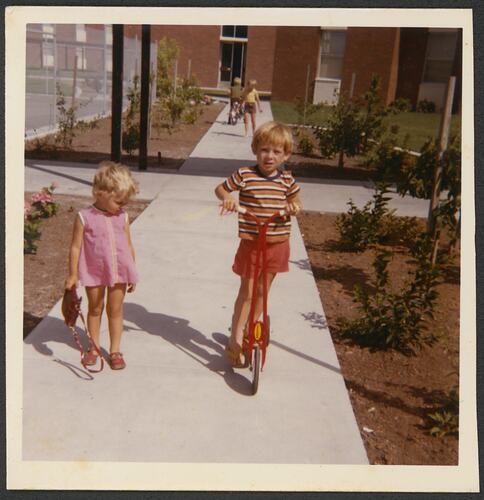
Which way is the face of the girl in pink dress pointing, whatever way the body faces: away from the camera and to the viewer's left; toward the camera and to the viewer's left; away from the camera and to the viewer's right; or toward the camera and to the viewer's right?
toward the camera and to the viewer's right

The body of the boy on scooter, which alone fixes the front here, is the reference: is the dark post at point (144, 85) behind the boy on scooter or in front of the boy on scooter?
behind

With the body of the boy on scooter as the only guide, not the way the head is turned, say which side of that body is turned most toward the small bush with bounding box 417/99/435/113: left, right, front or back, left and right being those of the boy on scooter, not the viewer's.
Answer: back

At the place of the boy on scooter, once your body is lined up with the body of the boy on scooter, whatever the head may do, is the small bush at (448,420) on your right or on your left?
on your left

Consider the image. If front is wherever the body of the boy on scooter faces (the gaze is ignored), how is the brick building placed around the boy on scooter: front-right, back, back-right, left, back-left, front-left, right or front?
back

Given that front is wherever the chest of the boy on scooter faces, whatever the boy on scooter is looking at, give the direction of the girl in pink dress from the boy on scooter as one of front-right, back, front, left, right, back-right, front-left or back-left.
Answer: right

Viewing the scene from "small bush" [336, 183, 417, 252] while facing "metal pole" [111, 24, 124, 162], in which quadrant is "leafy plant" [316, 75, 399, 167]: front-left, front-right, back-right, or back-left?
front-right

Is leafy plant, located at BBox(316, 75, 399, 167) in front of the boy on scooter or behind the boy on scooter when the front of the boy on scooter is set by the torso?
behind

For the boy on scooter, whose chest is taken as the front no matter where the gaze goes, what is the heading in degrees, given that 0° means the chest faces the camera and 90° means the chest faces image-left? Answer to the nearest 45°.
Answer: approximately 0°

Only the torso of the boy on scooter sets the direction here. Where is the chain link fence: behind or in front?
behind

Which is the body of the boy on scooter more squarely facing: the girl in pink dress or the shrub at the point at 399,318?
the girl in pink dress
